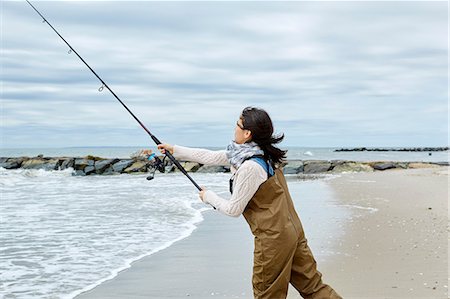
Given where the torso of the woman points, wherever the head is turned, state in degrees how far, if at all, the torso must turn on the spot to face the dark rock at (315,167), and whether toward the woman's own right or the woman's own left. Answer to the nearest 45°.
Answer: approximately 90° to the woman's own right

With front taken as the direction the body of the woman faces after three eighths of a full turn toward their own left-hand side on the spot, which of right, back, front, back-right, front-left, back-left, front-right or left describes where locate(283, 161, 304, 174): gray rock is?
back-left

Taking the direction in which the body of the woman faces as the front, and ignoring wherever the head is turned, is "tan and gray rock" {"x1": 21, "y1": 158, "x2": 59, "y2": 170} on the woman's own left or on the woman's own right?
on the woman's own right

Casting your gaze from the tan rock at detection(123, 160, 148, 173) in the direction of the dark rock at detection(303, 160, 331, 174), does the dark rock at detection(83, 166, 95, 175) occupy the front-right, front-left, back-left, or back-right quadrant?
back-right

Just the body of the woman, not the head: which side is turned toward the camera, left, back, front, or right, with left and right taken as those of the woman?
left

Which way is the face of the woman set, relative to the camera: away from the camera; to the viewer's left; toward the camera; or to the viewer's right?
to the viewer's left
